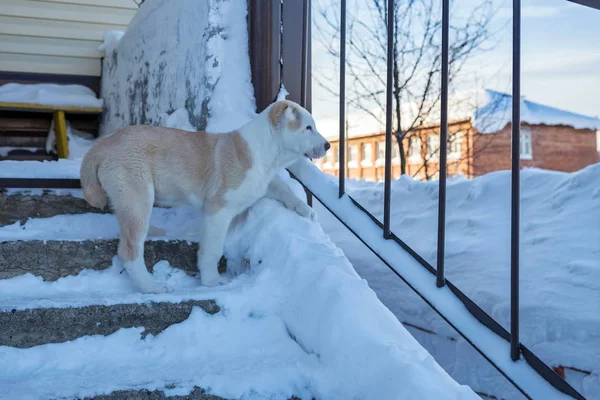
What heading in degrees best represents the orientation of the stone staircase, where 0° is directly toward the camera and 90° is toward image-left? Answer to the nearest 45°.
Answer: approximately 0°

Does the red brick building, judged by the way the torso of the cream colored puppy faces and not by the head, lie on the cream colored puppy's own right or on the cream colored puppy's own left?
on the cream colored puppy's own left

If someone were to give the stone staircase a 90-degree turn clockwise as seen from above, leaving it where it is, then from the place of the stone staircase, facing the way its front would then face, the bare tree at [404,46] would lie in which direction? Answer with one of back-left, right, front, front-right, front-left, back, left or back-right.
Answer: back-right

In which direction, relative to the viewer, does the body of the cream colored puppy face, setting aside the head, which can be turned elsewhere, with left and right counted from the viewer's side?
facing to the right of the viewer

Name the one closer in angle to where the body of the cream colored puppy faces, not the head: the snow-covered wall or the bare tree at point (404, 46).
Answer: the bare tree

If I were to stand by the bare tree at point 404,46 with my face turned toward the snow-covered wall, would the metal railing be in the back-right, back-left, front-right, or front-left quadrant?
front-left

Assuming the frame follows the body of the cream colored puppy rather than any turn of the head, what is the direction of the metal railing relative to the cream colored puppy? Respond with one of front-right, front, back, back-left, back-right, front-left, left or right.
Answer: front-right

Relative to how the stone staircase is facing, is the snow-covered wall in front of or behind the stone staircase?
behind
